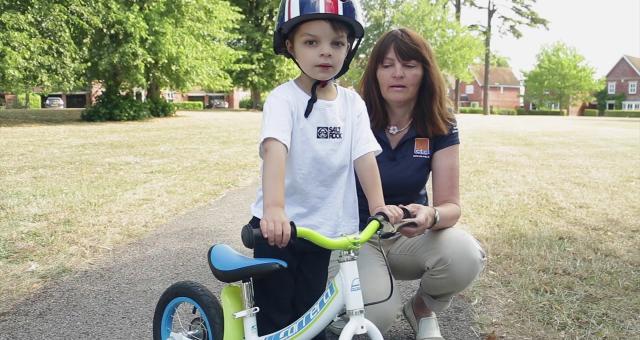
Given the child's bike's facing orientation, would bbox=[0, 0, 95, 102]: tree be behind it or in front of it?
behind

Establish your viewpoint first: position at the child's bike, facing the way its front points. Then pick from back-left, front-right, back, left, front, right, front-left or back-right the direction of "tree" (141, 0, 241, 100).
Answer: back-left

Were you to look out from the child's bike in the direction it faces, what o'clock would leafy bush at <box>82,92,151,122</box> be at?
The leafy bush is roughly at 7 o'clock from the child's bike.

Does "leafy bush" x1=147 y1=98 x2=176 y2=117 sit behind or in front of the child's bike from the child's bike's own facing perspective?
behind

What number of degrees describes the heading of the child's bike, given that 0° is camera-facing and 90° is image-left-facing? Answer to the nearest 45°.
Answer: approximately 315°

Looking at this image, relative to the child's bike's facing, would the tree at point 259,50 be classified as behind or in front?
behind
